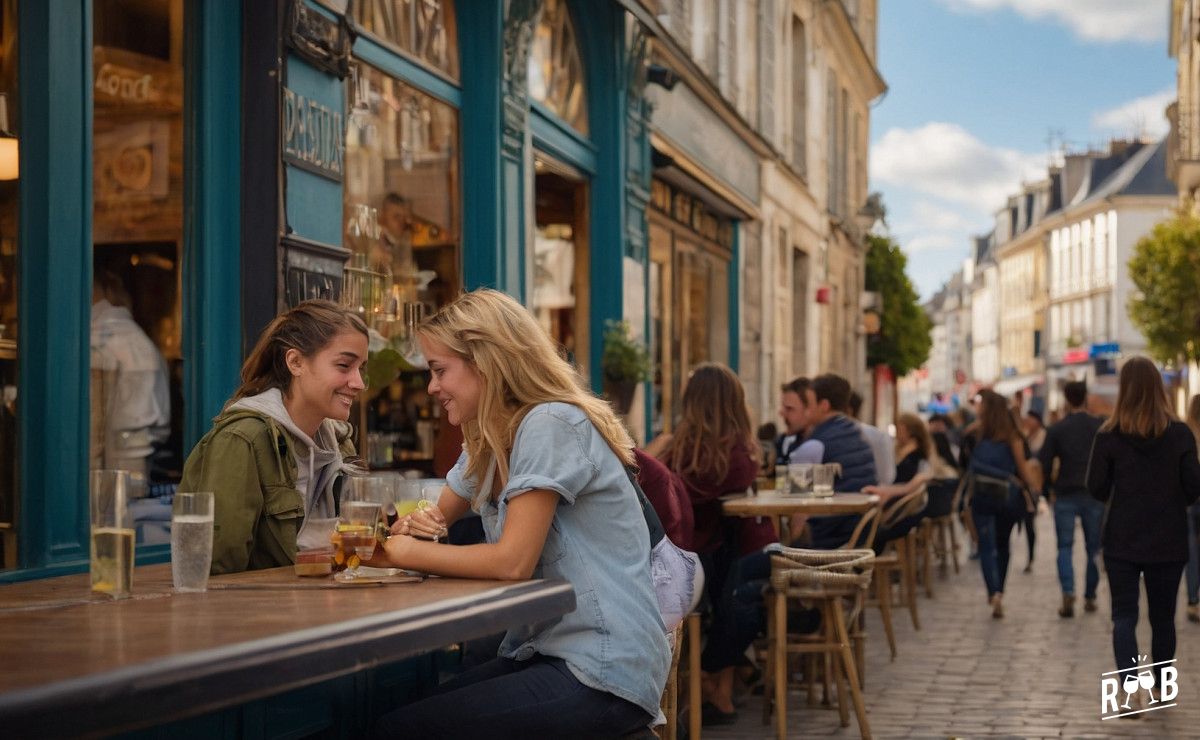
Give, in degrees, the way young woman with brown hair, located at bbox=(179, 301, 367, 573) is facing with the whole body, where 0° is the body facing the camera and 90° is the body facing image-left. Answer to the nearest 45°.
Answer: approximately 315°

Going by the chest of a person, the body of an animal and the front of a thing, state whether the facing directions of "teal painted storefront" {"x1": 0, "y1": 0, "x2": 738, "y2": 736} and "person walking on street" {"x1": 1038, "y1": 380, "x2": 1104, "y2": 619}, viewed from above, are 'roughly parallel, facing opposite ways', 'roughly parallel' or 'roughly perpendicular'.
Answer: roughly perpendicular

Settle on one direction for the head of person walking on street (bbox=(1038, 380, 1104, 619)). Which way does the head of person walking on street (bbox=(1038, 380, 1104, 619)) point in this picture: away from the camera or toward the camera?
away from the camera

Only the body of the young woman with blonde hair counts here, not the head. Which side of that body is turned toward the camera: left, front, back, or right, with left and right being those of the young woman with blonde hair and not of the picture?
left

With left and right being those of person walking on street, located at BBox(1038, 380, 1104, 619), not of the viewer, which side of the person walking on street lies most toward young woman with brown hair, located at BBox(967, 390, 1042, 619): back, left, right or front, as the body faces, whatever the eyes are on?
left

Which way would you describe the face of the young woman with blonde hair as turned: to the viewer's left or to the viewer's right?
to the viewer's left

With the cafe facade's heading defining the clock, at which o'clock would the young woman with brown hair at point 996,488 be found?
The young woman with brown hair is roughly at 9 o'clock from the cafe facade.

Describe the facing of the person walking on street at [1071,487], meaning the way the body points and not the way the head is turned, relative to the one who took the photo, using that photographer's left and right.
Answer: facing away from the viewer

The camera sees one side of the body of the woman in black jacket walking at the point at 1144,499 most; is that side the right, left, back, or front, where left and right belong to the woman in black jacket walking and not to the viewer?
back

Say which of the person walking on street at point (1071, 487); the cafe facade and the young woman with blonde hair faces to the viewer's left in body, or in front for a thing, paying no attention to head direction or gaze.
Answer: the young woman with blonde hair

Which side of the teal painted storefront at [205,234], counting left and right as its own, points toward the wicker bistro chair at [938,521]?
left

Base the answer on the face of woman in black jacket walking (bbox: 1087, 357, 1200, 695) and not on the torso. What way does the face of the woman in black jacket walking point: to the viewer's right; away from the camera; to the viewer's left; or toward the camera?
away from the camera

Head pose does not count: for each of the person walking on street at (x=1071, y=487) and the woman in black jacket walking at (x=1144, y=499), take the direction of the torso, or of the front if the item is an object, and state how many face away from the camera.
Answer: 2

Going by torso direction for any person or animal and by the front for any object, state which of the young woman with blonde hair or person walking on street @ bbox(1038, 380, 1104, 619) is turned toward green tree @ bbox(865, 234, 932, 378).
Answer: the person walking on street

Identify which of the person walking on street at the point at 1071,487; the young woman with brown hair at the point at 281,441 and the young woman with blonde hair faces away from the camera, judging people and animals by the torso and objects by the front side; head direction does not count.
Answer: the person walking on street

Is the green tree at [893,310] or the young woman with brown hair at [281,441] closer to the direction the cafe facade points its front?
the young woman with brown hair

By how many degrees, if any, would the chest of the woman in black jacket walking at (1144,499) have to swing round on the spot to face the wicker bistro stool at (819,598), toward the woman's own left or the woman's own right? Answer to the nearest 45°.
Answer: approximately 135° to the woman's own left
